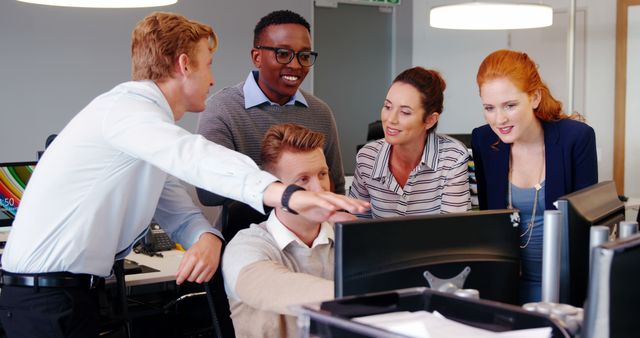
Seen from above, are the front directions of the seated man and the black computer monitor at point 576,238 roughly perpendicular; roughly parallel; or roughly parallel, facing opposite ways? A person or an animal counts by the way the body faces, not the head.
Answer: roughly parallel, facing opposite ways

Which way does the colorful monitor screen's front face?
toward the camera

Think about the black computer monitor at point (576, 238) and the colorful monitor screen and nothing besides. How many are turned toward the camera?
1

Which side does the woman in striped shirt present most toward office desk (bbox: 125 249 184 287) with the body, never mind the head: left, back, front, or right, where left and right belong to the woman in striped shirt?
right

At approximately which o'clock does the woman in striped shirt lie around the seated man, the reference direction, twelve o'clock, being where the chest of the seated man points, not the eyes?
The woman in striped shirt is roughly at 9 o'clock from the seated man.

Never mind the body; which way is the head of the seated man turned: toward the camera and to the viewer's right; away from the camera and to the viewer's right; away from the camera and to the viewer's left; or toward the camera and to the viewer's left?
toward the camera and to the viewer's right

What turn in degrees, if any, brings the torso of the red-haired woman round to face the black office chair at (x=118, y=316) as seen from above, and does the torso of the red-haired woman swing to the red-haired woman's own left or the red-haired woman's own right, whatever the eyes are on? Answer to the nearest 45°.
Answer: approximately 45° to the red-haired woman's own right

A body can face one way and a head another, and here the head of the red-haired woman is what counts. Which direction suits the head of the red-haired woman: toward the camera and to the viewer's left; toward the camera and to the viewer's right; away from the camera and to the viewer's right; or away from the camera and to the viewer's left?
toward the camera and to the viewer's left

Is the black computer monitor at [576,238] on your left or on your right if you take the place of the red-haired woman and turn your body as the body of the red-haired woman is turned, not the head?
on your left

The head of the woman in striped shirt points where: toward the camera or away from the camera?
toward the camera
